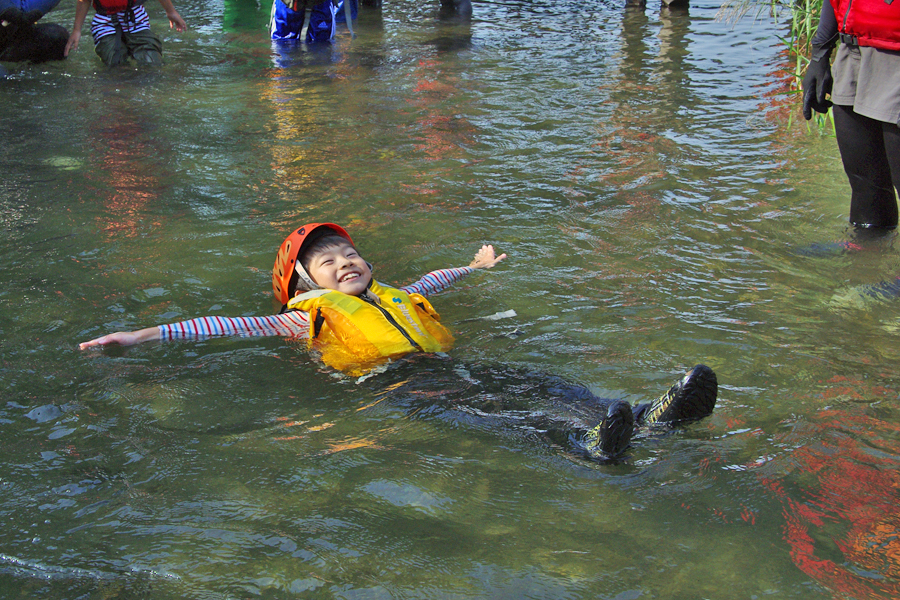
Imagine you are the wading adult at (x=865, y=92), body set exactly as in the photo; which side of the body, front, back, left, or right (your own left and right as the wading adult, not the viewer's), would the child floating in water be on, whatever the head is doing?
front

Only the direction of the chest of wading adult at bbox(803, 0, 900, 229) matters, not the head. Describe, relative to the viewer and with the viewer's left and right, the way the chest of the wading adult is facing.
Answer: facing the viewer and to the left of the viewer
